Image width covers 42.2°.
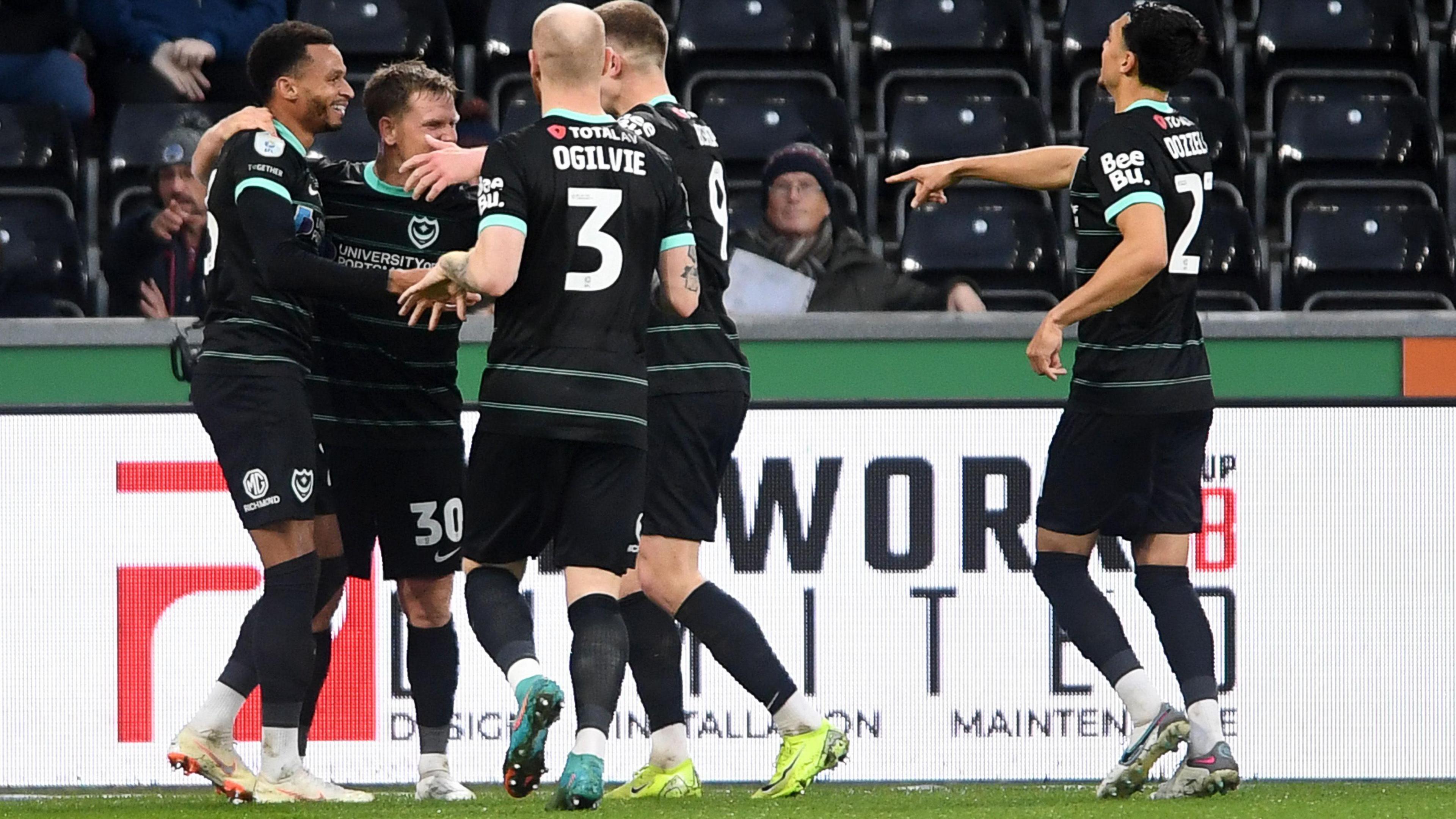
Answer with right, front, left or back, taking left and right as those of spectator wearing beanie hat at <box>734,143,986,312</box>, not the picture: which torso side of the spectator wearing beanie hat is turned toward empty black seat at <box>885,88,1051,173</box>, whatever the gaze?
back

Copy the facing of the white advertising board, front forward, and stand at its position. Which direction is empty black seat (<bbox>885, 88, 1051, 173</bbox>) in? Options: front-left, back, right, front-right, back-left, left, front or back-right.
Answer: back

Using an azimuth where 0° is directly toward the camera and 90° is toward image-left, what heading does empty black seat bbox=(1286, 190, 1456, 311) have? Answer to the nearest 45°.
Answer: approximately 0°

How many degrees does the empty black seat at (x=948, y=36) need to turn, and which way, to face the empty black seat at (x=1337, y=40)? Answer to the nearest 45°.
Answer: approximately 90° to its left

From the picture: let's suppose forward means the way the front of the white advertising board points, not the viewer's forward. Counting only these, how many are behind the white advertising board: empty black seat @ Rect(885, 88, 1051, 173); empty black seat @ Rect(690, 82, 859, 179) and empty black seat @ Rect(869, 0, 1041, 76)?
3

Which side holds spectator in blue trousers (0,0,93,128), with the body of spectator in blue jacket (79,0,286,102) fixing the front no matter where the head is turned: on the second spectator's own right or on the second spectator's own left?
on the second spectator's own right
